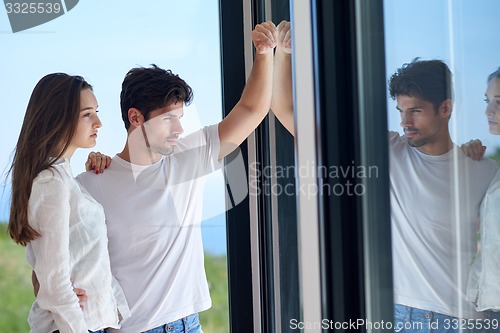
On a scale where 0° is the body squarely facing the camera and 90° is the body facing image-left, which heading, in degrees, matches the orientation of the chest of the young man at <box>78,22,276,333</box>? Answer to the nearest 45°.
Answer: approximately 315°

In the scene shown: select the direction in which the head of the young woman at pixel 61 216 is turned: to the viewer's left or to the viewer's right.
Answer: to the viewer's right

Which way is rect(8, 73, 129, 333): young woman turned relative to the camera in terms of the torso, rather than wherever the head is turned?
to the viewer's right
